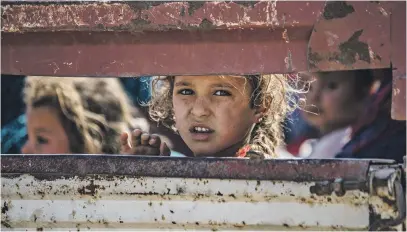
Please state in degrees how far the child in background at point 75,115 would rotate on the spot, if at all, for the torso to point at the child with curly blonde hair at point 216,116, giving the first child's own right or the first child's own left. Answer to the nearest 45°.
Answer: approximately 135° to the first child's own left

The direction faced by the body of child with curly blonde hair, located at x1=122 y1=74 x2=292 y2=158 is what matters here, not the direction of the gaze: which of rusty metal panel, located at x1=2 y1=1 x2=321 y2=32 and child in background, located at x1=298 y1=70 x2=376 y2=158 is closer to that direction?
the rusty metal panel

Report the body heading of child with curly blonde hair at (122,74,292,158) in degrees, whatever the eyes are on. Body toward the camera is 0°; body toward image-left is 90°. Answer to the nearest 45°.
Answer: approximately 45°

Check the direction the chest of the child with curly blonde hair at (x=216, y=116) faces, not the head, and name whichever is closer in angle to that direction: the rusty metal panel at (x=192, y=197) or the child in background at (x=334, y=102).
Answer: the rusty metal panel

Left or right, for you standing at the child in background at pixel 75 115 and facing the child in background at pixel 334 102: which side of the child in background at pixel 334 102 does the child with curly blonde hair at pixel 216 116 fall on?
right
